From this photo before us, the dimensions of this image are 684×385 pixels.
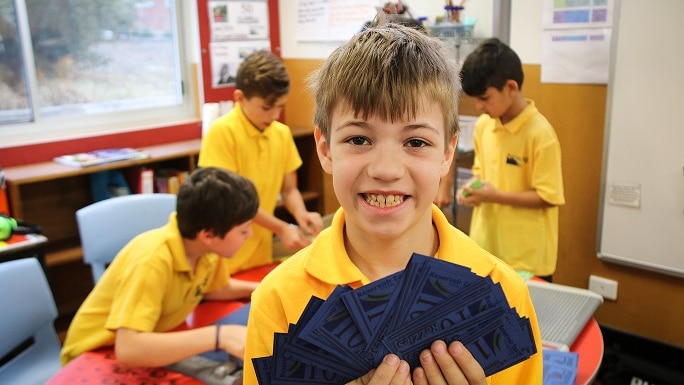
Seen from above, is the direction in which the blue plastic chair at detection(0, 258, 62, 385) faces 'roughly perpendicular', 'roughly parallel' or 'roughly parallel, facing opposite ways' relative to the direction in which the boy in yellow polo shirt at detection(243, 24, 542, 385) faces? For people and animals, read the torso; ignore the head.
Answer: roughly perpendicular

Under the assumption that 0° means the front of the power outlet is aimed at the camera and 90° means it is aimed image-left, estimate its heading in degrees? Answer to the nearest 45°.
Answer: approximately 45°

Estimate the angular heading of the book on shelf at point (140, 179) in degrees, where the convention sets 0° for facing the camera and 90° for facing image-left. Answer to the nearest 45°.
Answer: approximately 315°

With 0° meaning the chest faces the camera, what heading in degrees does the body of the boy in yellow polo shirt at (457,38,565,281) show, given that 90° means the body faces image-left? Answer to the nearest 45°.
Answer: approximately 45°

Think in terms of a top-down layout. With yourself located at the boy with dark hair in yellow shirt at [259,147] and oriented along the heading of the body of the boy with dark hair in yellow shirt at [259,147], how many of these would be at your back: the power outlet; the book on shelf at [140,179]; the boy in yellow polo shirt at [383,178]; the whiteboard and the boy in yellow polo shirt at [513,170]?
1

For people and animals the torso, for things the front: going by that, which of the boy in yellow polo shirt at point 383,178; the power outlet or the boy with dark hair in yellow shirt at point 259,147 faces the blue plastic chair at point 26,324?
the power outlet

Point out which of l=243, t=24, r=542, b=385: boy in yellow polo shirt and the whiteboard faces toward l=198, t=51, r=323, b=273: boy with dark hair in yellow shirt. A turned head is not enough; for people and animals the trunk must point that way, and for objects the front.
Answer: the whiteboard

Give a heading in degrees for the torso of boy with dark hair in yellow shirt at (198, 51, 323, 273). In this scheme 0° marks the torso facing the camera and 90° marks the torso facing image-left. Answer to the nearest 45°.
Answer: approximately 315°

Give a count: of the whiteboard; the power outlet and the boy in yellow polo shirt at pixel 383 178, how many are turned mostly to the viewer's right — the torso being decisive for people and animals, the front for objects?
0

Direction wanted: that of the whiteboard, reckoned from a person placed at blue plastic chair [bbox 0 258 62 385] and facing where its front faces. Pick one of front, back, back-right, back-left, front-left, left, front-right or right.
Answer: front-left

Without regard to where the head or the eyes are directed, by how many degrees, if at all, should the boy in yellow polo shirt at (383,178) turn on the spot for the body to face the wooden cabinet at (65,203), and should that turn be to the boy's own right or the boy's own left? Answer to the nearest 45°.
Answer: approximately 135° to the boy's own right

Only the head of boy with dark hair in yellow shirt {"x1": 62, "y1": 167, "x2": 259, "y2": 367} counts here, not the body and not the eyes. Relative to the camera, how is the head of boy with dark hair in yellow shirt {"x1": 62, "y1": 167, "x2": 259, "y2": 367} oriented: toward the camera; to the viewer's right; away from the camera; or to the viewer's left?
to the viewer's right

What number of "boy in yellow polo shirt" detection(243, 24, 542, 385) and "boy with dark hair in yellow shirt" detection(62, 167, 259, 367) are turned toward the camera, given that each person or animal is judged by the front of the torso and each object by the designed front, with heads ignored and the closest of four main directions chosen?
1

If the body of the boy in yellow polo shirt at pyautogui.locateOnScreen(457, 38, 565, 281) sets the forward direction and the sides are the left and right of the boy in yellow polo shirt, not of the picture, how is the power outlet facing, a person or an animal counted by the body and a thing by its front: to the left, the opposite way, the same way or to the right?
the same way

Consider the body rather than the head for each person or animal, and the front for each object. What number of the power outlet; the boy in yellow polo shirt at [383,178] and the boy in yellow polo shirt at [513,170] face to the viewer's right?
0

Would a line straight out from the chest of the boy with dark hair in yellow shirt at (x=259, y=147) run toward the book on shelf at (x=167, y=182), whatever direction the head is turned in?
no

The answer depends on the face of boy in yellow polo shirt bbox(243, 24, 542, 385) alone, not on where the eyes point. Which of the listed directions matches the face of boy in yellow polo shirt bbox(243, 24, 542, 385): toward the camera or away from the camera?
toward the camera

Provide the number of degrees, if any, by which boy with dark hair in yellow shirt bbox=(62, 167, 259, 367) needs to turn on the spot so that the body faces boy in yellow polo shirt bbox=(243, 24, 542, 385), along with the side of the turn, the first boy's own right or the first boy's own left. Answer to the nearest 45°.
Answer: approximately 90° to the first boy's own right
